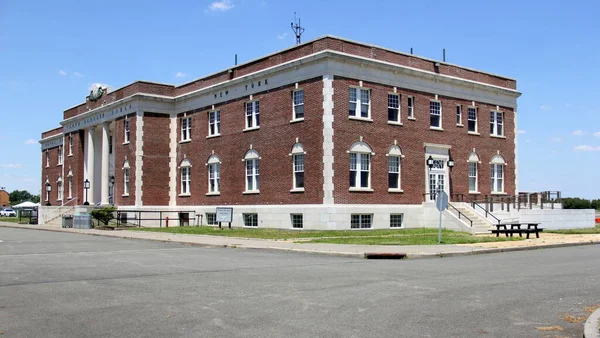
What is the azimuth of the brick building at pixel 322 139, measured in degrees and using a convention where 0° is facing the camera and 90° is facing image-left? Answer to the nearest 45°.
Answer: approximately 45°

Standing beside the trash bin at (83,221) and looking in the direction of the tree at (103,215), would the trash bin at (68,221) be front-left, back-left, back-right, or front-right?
back-left
